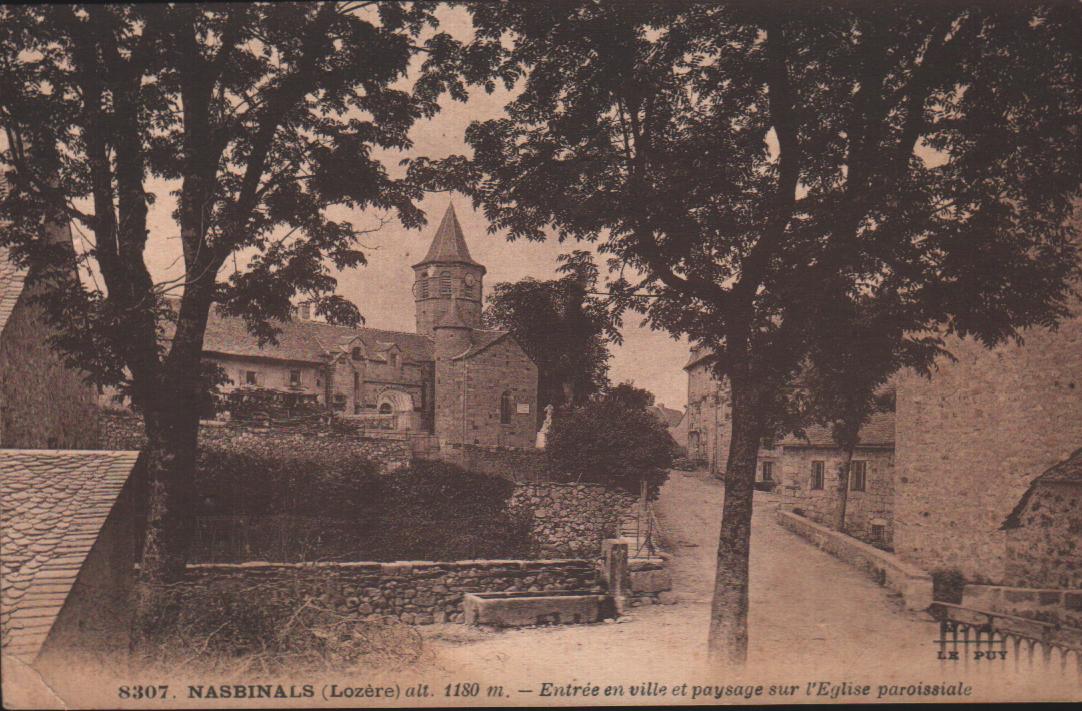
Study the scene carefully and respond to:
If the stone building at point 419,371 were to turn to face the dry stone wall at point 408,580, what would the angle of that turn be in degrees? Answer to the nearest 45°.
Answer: approximately 45° to its left

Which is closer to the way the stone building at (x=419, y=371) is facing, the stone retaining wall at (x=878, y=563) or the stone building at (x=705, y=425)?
the stone retaining wall

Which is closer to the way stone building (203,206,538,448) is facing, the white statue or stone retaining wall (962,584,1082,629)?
the stone retaining wall

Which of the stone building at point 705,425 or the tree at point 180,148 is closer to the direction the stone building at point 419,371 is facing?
the tree

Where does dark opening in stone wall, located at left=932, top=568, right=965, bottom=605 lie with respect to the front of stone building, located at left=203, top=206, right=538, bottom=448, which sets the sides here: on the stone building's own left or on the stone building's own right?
on the stone building's own left

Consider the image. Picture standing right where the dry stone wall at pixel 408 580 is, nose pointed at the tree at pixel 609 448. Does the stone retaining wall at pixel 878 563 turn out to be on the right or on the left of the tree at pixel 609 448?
right

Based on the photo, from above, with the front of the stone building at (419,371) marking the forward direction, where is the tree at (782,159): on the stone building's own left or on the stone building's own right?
on the stone building's own left

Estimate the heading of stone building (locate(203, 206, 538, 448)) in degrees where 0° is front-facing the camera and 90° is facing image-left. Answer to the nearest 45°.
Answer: approximately 45°
